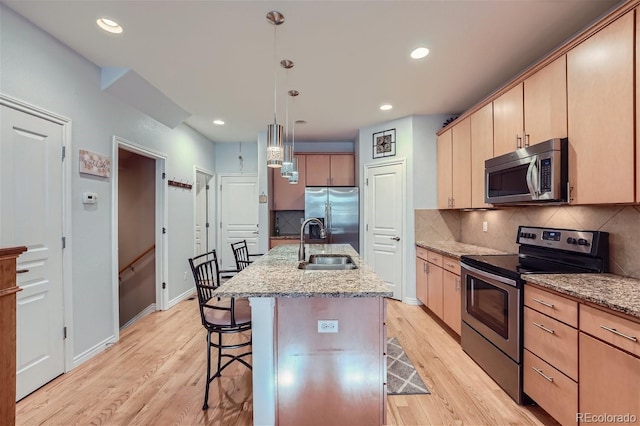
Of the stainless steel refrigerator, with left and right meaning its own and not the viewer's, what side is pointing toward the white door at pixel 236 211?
right

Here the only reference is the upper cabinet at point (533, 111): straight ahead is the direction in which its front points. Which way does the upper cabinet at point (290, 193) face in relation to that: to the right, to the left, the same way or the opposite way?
to the left

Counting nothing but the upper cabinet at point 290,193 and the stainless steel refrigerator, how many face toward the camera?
2

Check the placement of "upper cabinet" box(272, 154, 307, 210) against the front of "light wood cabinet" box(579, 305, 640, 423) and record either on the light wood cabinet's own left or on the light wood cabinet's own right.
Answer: on the light wood cabinet's own right

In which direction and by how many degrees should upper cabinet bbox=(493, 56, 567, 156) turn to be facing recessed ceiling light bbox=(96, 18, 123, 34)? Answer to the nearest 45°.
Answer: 0° — it already faces it

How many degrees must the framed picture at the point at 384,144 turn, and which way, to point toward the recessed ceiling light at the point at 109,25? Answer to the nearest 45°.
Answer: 0° — it already faces it

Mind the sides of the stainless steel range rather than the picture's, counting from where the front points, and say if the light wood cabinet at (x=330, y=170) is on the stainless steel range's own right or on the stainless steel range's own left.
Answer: on the stainless steel range's own right

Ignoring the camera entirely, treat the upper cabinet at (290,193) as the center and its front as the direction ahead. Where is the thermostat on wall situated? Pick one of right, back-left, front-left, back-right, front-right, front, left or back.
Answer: front-right

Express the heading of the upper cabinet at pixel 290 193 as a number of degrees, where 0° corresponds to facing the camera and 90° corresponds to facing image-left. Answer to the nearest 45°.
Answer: approximately 0°
